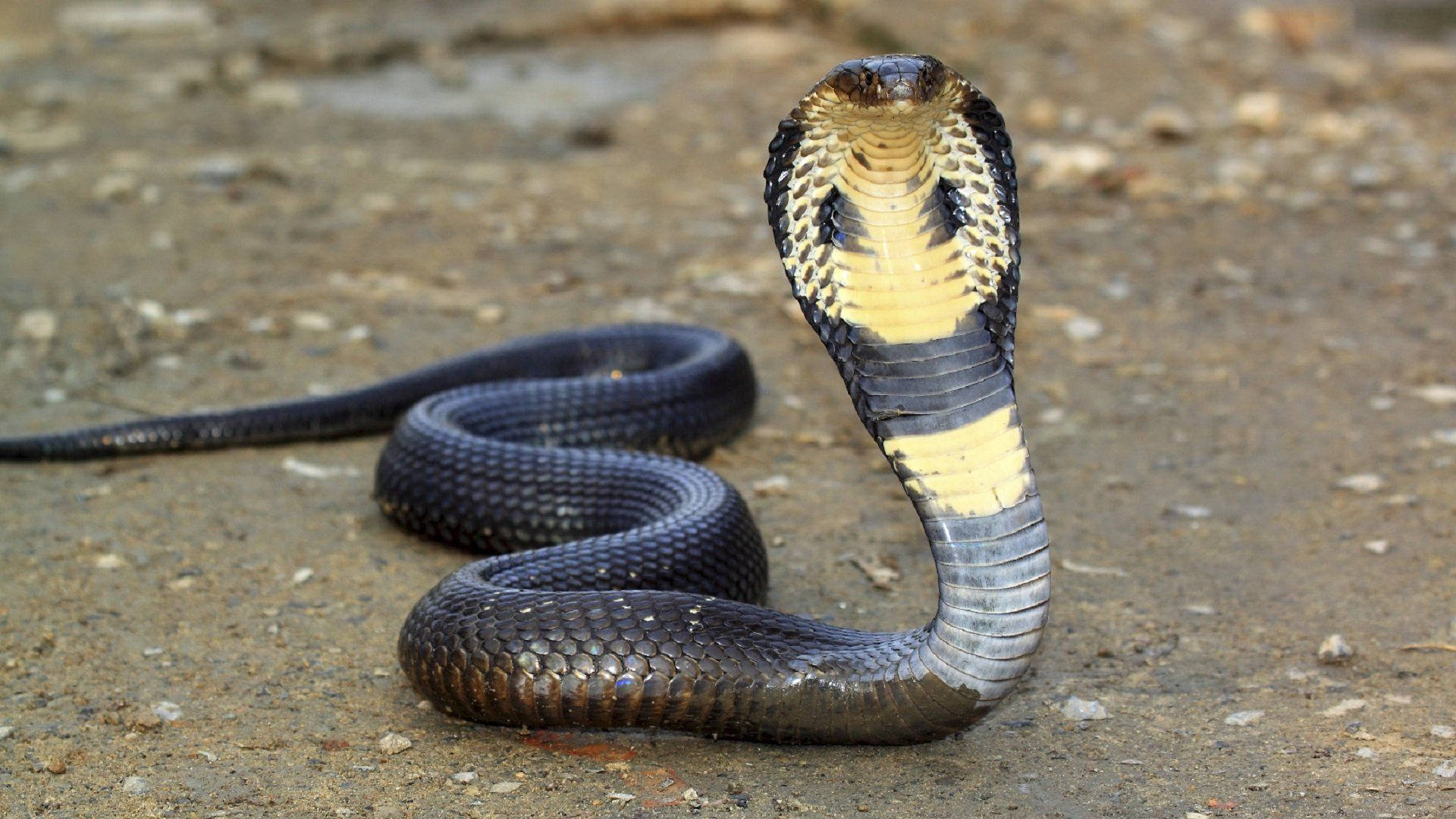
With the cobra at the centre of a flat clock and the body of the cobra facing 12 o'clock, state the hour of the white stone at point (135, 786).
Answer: The white stone is roughly at 3 o'clock from the cobra.

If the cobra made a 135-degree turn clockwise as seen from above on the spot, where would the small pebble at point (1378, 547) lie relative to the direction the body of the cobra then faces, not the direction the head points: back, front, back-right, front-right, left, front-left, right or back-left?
right

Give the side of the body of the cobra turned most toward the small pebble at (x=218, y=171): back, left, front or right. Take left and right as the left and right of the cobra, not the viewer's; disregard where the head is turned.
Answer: back

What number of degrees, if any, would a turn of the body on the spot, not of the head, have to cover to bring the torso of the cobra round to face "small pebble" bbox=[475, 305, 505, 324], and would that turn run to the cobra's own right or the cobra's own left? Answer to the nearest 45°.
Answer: approximately 180°

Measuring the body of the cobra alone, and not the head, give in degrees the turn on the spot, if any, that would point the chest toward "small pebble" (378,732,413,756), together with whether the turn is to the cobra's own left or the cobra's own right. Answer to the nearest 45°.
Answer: approximately 90° to the cobra's own right

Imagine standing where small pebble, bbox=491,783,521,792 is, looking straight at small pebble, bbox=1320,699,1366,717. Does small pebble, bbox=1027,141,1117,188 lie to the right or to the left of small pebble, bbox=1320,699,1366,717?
left

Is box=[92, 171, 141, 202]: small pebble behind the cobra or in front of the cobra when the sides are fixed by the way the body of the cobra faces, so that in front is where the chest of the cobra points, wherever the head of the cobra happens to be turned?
behind

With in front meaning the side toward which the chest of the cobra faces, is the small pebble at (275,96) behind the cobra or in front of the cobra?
behind

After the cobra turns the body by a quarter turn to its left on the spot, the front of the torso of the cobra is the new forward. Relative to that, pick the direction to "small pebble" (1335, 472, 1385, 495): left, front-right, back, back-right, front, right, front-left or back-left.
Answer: front-left

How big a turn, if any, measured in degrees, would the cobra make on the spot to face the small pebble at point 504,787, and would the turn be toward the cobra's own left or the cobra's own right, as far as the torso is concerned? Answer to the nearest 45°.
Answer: approximately 90° to the cobra's own right

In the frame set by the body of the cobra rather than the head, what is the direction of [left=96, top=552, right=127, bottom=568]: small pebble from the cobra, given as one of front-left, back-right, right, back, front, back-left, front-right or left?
back-right

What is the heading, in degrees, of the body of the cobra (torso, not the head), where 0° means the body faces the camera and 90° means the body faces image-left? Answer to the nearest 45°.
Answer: approximately 0°
